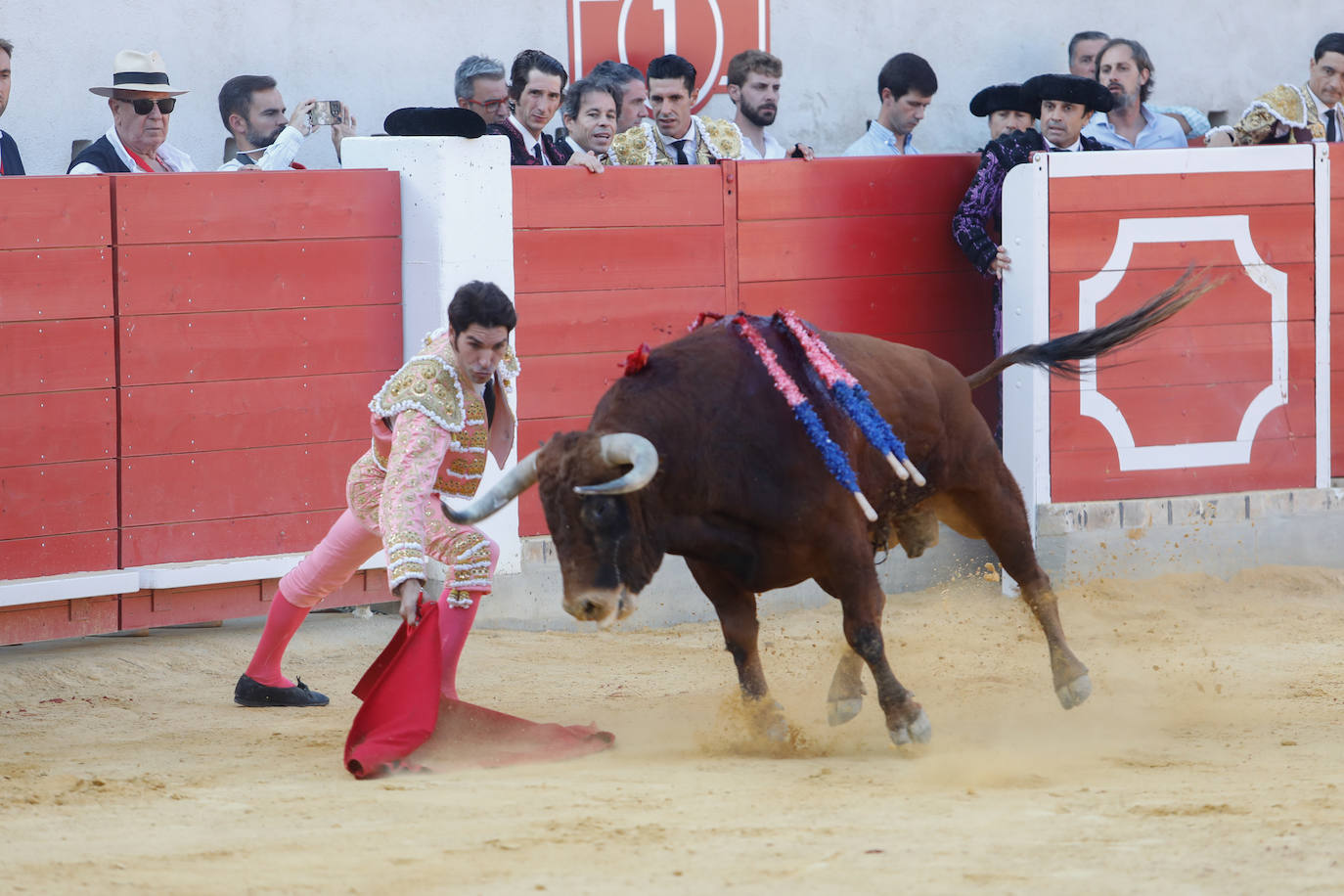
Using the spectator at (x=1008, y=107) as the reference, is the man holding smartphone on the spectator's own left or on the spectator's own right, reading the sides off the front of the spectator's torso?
on the spectator's own right

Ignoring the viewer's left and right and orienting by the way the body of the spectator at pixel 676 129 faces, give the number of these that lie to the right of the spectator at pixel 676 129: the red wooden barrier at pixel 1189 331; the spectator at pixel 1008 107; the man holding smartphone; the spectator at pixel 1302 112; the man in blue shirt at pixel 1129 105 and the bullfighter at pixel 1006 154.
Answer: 1

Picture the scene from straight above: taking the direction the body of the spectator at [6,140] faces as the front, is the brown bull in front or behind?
in front

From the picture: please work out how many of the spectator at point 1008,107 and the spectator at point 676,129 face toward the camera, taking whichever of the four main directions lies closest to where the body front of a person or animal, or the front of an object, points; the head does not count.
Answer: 2

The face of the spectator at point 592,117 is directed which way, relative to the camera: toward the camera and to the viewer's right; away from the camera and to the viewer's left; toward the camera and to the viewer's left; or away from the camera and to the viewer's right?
toward the camera and to the viewer's right

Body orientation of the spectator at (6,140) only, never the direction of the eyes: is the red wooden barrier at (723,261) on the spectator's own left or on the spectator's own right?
on the spectator's own left

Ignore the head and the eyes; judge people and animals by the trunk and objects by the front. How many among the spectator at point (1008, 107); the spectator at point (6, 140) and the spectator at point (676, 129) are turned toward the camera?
3

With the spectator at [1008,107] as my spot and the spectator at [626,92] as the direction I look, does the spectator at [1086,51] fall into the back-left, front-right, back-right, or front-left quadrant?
back-right

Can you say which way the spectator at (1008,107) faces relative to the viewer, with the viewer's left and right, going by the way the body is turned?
facing the viewer

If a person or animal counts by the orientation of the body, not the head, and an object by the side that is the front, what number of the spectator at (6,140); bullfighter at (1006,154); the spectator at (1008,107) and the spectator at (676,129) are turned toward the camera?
4

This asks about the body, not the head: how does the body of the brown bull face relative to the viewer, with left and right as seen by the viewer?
facing the viewer and to the left of the viewer

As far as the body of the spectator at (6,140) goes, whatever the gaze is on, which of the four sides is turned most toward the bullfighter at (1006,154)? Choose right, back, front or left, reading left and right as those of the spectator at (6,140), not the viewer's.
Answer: left

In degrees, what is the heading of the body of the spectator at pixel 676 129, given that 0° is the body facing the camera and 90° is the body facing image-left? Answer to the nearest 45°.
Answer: approximately 0°
